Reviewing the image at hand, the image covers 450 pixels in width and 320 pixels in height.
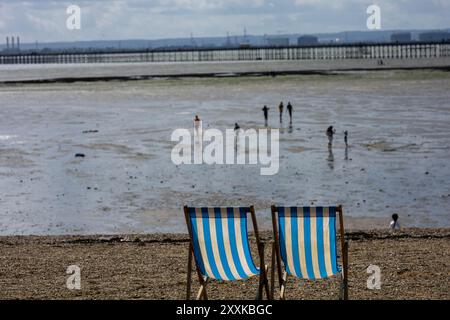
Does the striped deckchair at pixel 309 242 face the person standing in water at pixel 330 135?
yes

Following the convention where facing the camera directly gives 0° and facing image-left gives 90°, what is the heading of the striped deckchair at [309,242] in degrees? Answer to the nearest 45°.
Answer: approximately 180°

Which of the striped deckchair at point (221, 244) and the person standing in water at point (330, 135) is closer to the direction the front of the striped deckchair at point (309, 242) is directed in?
the person standing in water

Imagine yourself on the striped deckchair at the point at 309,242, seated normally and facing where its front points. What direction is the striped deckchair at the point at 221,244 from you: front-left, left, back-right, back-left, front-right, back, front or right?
left
